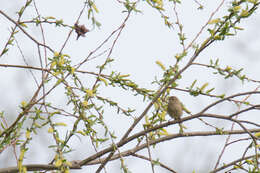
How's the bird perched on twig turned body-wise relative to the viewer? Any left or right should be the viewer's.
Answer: facing the viewer and to the left of the viewer

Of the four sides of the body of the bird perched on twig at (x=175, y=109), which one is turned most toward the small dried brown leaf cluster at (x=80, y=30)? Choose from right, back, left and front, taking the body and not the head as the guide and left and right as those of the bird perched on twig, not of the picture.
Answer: front
